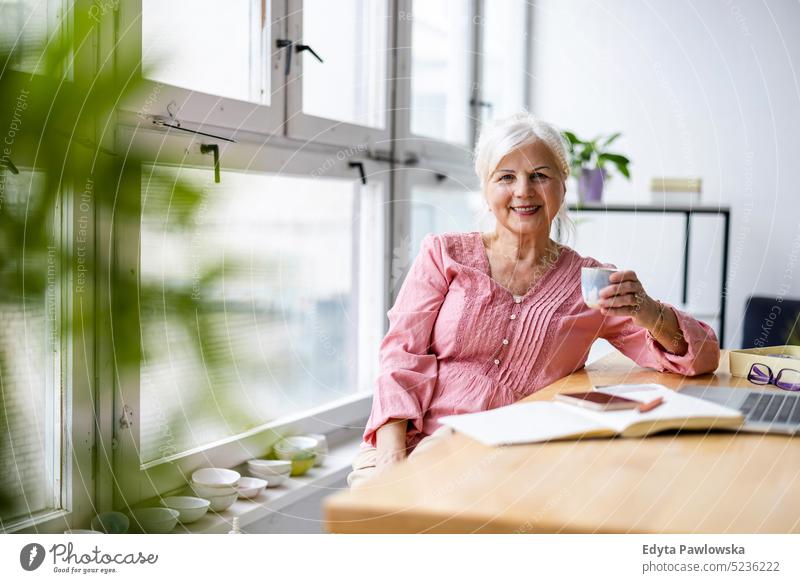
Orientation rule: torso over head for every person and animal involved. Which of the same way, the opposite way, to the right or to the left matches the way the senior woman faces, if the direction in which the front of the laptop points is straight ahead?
to the left

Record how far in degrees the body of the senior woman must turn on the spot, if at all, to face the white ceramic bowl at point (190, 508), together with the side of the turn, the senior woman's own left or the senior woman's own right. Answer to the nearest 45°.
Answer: approximately 90° to the senior woman's own right

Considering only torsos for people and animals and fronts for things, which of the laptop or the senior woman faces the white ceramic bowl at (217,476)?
the laptop

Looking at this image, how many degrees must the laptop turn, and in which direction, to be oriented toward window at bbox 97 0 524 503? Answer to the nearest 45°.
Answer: approximately 45° to its right

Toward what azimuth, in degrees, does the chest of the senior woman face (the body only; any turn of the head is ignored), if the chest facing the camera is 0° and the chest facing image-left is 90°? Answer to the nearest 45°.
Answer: approximately 0°

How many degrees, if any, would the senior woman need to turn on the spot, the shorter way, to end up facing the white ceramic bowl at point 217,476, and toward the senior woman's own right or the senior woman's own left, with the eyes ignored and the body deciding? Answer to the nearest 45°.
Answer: approximately 90° to the senior woman's own right

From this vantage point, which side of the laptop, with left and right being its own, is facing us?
left

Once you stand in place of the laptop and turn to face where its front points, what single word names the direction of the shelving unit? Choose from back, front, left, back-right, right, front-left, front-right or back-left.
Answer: right

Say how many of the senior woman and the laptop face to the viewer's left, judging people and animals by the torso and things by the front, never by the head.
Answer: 1

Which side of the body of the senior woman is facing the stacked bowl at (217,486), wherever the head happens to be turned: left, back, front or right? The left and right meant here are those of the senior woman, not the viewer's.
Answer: right
